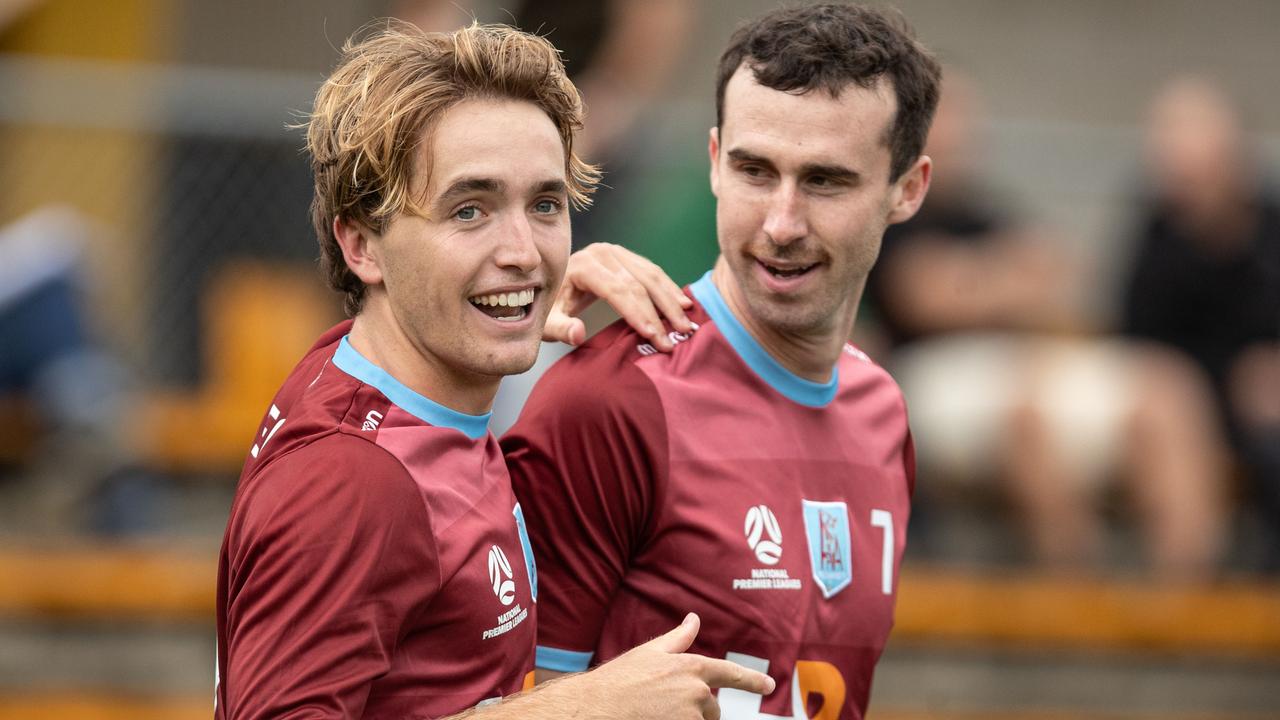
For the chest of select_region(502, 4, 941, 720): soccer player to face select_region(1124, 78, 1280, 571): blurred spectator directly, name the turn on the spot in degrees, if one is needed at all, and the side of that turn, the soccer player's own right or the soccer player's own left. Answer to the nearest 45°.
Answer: approximately 90° to the soccer player's own left

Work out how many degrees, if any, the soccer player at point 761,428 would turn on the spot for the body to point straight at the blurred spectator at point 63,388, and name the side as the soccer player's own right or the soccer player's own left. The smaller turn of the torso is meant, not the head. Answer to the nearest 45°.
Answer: approximately 180°

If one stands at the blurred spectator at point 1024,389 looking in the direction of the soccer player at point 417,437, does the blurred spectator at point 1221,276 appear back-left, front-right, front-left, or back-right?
back-left

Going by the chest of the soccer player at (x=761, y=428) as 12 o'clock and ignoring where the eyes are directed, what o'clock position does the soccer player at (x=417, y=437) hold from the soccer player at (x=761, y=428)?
the soccer player at (x=417, y=437) is roughly at 3 o'clock from the soccer player at (x=761, y=428).

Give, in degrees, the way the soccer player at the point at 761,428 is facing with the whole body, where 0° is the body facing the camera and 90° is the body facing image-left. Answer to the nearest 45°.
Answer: approximately 315°

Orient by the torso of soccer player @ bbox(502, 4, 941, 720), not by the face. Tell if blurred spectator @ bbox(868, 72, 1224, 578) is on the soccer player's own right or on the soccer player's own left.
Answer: on the soccer player's own left

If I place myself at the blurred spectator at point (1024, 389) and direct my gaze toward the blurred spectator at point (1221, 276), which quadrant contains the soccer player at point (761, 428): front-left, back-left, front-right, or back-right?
back-right

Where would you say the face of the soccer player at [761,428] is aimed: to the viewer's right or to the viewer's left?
to the viewer's left
